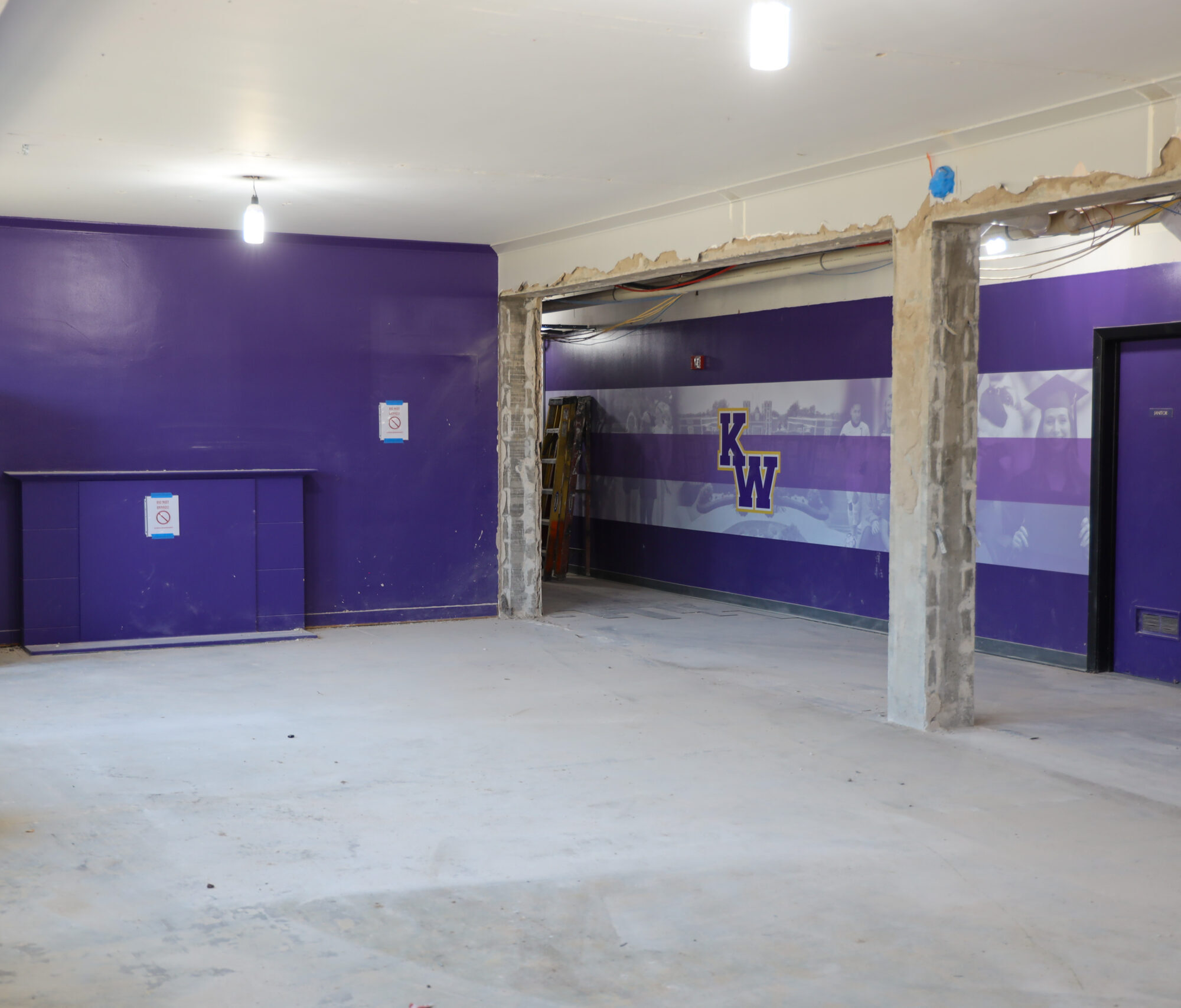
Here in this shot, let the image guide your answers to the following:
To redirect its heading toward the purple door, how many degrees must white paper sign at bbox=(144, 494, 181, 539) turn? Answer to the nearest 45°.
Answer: approximately 45° to its left

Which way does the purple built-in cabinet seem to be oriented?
toward the camera

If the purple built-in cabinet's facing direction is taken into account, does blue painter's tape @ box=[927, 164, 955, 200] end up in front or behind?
in front

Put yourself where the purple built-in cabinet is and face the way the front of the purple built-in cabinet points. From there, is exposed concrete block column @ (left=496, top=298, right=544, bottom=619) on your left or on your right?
on your left

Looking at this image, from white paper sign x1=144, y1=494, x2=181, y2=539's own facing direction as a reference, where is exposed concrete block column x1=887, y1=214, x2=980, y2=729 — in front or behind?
in front

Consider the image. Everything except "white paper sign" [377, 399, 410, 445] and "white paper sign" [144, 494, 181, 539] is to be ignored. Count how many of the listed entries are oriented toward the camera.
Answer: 2

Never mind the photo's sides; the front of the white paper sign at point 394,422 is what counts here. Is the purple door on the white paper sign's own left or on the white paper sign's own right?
on the white paper sign's own left

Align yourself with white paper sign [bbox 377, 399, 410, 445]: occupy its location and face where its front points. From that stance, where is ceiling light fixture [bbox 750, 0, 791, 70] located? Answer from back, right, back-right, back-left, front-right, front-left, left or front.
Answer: front

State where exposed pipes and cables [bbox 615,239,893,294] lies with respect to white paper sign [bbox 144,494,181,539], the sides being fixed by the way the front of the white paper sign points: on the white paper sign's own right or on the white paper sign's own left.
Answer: on the white paper sign's own left

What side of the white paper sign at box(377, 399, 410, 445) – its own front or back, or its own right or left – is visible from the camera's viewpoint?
front

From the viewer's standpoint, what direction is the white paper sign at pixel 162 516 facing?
toward the camera

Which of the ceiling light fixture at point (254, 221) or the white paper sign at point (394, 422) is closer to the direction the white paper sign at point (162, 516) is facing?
the ceiling light fixture

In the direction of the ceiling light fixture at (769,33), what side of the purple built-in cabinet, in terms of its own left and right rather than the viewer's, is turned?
front
